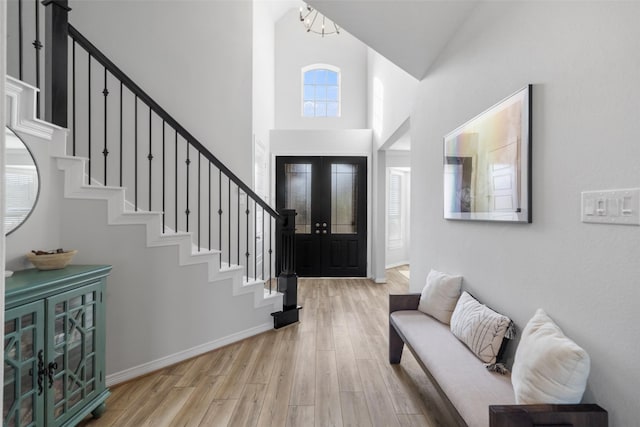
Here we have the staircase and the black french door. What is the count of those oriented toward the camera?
1

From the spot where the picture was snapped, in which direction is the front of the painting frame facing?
facing the viewer and to the left of the viewer

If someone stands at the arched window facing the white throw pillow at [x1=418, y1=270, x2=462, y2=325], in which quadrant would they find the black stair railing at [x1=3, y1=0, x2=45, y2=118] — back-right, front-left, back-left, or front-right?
front-right

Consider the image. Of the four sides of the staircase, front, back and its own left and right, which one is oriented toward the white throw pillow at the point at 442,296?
right

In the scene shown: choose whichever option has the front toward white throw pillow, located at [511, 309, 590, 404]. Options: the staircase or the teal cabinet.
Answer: the teal cabinet

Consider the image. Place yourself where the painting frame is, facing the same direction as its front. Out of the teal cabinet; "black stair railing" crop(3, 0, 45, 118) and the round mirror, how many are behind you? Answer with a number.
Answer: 0

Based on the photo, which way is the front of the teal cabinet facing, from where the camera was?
facing the viewer and to the right of the viewer

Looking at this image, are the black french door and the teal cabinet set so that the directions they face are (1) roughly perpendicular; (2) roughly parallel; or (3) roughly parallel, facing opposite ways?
roughly perpendicular

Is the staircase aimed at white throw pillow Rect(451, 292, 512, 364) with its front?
no

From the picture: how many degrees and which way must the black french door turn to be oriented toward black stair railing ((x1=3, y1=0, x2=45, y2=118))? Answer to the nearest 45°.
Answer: approximately 45° to its right

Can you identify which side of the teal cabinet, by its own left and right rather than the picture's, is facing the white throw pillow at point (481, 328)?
front

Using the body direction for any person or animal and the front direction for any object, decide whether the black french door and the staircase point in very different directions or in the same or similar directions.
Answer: very different directions

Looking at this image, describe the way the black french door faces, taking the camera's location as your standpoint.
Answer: facing the viewer

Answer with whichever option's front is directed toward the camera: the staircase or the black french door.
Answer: the black french door

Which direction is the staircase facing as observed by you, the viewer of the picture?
facing away from the viewer and to the right of the viewer
